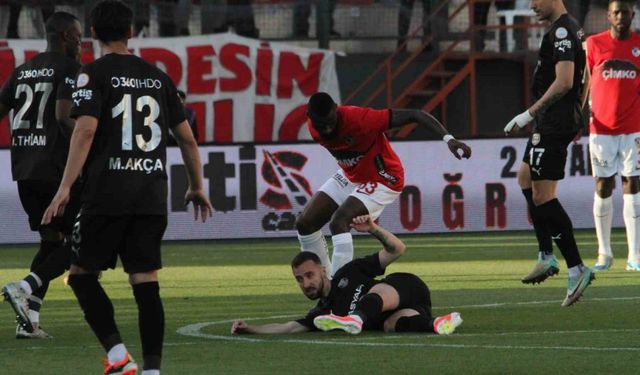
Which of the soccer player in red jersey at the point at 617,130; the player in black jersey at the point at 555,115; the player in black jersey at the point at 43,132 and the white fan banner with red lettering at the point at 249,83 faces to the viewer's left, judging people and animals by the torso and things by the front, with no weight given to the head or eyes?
the player in black jersey at the point at 555,115

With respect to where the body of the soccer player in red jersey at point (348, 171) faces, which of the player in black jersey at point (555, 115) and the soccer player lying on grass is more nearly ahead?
the soccer player lying on grass

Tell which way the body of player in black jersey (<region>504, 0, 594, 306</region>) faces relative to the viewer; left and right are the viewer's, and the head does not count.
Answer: facing to the left of the viewer

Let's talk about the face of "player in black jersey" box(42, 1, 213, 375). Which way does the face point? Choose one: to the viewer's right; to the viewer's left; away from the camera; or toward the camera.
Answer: away from the camera

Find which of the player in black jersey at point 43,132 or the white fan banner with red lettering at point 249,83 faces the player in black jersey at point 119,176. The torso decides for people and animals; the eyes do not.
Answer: the white fan banner with red lettering

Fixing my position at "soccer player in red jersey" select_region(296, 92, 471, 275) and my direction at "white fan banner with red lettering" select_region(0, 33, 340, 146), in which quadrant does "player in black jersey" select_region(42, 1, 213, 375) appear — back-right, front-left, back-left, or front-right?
back-left

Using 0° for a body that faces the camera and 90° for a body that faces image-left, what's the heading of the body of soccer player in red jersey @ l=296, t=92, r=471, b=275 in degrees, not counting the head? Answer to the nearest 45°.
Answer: approximately 45°

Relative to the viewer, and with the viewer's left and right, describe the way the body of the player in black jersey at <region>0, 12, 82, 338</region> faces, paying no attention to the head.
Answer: facing away from the viewer and to the right of the viewer

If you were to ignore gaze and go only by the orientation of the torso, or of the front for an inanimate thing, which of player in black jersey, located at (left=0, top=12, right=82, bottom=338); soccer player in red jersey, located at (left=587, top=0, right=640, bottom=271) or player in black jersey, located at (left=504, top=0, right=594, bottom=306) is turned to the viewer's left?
player in black jersey, located at (left=504, top=0, right=594, bottom=306)

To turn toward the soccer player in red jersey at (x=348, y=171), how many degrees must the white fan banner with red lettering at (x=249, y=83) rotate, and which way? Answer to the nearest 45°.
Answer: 0° — it already faces them

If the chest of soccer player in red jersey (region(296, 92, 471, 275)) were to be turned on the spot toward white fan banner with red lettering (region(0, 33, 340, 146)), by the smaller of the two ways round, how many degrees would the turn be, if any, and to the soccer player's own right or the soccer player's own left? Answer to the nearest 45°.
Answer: approximately 135° to the soccer player's own right

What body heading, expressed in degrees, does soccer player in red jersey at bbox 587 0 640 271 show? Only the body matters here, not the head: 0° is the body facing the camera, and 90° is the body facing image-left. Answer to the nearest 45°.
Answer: approximately 0°
